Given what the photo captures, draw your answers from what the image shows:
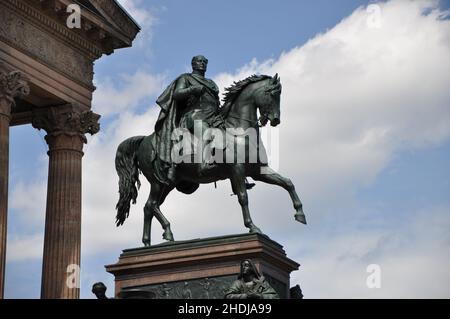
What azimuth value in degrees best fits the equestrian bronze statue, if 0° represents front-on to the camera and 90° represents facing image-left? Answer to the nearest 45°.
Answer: approximately 315°

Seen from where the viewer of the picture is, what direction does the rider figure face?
facing the viewer and to the right of the viewer

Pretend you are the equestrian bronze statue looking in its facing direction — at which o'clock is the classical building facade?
The classical building facade is roughly at 7 o'clock from the equestrian bronze statue.

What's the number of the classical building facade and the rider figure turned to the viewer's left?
0

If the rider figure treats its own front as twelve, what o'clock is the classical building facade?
The classical building facade is roughly at 7 o'clock from the rider figure.
